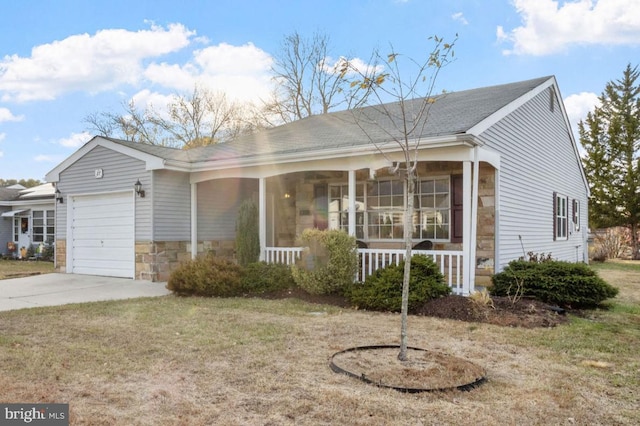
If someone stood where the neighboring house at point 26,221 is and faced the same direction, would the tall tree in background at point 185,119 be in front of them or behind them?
behind

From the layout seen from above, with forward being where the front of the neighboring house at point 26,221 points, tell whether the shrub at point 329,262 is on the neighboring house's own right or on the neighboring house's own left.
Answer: on the neighboring house's own left

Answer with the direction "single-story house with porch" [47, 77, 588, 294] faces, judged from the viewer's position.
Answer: facing the viewer and to the left of the viewer

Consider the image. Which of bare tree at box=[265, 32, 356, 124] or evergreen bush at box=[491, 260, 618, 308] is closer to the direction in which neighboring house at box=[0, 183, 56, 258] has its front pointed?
the evergreen bush

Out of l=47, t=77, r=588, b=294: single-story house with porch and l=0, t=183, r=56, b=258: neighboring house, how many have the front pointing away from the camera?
0

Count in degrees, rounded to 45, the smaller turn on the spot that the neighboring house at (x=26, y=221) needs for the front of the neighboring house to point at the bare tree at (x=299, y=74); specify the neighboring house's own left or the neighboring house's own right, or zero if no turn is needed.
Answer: approximately 135° to the neighboring house's own left

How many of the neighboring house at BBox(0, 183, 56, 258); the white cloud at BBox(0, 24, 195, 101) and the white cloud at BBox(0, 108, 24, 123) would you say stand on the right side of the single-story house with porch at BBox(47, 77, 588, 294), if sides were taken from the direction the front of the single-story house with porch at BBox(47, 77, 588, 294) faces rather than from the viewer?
3

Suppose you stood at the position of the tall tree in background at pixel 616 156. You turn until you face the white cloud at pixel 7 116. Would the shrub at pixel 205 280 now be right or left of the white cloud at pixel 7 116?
left

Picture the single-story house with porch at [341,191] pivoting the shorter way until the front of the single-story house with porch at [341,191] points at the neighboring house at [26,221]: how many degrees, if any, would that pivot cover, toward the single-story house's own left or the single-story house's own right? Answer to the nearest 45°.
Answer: approximately 90° to the single-story house's own right

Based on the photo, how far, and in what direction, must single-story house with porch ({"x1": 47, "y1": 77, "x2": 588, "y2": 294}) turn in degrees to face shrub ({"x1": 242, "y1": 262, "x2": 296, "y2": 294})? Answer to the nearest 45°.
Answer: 0° — it already faces it
